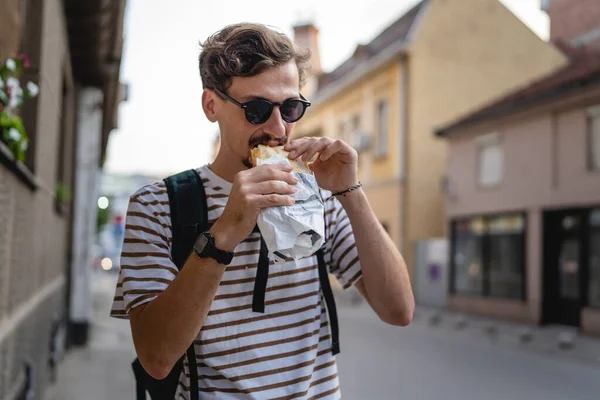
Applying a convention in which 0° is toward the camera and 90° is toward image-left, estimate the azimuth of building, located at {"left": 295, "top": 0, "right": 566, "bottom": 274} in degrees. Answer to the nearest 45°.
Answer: approximately 45°

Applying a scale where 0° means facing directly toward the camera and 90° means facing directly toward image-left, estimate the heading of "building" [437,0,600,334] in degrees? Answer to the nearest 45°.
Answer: approximately 45°

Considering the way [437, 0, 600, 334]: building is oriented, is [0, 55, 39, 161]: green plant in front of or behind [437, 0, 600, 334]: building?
in front

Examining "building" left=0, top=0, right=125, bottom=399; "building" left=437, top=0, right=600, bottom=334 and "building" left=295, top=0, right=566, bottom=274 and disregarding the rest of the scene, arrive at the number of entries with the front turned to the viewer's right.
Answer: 1

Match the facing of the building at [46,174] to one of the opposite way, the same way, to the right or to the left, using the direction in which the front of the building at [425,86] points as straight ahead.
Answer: the opposite way

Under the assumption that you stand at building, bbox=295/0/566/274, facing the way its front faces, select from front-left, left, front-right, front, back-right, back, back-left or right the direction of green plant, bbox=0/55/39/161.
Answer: front-left

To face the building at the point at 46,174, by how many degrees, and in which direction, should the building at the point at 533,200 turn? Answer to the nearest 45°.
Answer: approximately 45° to its left

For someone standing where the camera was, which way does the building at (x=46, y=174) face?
facing to the right of the viewer

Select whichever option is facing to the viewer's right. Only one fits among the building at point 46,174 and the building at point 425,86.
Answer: the building at point 46,174

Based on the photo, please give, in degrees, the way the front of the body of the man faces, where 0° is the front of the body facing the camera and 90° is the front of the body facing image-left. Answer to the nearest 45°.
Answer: approximately 315°

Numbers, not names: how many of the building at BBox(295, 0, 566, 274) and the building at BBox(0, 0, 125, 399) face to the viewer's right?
1

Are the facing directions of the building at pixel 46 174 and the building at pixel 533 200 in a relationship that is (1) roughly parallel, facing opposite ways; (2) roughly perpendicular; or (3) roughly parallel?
roughly parallel, facing opposite ways
